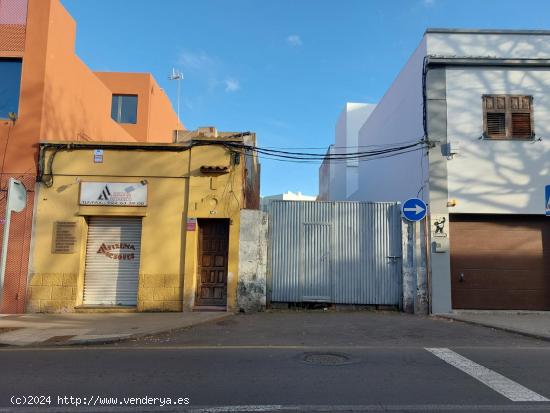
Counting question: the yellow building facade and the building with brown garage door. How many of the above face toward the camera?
2

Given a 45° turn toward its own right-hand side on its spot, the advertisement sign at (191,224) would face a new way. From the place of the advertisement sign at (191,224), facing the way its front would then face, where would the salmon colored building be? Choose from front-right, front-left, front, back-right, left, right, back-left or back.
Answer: front-right

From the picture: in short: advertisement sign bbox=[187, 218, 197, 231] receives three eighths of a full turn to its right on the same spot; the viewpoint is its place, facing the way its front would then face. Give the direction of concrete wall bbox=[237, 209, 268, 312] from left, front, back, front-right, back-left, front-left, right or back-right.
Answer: back-right

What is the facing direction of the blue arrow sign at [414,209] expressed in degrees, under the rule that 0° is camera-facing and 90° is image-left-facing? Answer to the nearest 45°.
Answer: approximately 0°

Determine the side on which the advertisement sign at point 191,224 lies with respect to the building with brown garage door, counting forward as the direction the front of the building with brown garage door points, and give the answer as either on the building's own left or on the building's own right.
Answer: on the building's own right

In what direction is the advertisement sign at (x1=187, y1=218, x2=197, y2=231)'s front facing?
toward the camera

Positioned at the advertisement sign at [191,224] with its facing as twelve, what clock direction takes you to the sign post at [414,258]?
The sign post is roughly at 9 o'clock from the advertisement sign.

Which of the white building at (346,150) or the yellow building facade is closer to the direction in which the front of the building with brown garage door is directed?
the yellow building facade

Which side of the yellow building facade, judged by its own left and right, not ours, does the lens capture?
front
